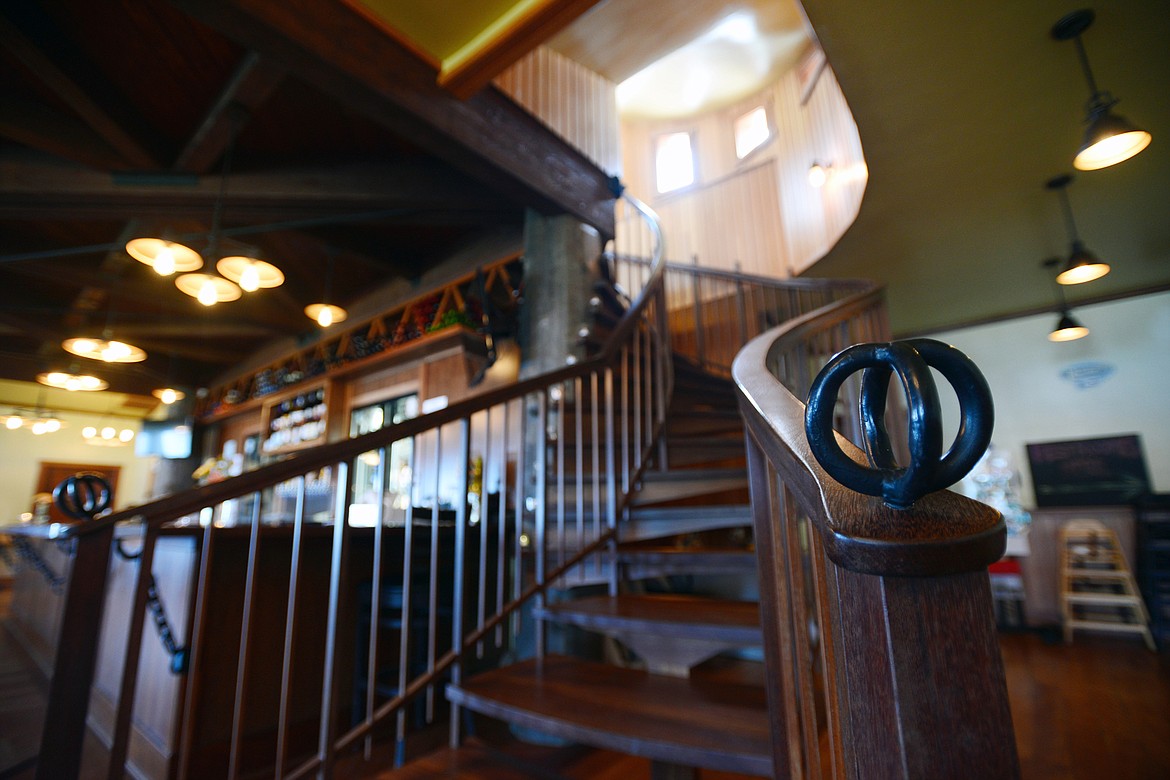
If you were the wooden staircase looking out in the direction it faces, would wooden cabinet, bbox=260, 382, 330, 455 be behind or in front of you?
behind

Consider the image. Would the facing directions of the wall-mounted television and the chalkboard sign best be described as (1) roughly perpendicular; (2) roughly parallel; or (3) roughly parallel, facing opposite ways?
roughly perpendicular

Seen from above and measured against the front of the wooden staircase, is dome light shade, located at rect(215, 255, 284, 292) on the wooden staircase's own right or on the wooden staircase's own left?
on the wooden staircase's own right

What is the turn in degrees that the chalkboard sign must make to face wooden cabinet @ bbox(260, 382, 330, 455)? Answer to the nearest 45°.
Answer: approximately 45° to its right

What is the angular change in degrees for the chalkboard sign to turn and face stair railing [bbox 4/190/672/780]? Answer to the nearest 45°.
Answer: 0° — it already faces it

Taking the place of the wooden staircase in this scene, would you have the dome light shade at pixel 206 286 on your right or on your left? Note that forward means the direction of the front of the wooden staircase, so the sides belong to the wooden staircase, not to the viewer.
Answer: on your right

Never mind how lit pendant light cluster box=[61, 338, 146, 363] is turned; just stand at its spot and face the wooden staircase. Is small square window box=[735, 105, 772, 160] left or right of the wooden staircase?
left

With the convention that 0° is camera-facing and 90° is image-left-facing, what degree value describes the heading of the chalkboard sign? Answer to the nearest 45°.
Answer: approximately 0°
